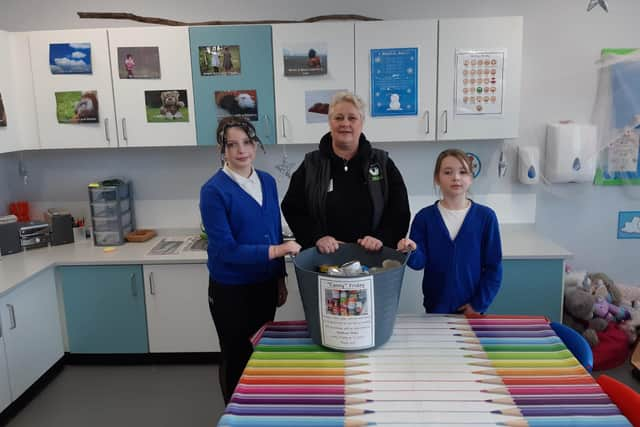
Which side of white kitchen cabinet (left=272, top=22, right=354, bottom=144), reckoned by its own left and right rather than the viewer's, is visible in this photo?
front

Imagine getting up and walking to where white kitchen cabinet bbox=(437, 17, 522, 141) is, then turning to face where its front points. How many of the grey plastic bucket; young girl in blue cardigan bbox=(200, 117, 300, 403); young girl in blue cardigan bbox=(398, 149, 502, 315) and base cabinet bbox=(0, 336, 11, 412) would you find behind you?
0

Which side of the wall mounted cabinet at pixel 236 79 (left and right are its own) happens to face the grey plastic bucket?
front

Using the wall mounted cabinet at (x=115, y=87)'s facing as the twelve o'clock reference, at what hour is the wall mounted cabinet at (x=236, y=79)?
the wall mounted cabinet at (x=236, y=79) is roughly at 10 o'clock from the wall mounted cabinet at (x=115, y=87).

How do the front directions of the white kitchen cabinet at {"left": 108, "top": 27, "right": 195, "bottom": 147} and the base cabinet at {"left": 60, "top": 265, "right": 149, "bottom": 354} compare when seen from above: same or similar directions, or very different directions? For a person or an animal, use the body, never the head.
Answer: same or similar directions

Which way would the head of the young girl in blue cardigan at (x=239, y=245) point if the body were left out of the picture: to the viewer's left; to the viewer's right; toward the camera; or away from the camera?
toward the camera

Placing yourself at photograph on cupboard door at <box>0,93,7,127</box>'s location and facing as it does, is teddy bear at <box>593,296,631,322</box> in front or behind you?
in front

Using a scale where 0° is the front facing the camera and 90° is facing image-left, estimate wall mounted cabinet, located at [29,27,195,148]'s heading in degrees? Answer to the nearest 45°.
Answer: approximately 0°

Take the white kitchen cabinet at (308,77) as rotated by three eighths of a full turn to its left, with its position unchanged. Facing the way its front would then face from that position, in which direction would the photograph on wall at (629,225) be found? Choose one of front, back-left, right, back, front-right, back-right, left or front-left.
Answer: front-right

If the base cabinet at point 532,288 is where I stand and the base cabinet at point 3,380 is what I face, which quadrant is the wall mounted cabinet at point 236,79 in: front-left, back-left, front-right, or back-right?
front-right

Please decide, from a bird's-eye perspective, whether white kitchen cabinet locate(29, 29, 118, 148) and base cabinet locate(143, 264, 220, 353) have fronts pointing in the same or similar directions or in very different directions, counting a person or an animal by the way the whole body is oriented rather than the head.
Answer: same or similar directions

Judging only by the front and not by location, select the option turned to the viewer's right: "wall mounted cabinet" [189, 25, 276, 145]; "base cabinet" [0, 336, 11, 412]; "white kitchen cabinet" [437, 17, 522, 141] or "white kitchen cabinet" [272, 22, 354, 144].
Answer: the base cabinet

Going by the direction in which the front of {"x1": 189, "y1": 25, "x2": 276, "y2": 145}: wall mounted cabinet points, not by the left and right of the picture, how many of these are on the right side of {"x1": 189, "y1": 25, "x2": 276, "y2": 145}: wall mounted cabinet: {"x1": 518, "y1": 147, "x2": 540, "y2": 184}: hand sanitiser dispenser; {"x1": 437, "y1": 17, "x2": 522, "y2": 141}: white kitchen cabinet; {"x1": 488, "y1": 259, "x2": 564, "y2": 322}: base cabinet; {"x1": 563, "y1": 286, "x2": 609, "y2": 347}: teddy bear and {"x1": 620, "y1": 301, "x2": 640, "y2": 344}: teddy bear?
0

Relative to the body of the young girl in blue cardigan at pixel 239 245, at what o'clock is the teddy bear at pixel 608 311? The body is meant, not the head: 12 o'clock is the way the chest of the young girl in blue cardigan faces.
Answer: The teddy bear is roughly at 10 o'clock from the young girl in blue cardigan.

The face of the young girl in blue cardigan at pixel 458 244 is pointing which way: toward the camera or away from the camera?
toward the camera
